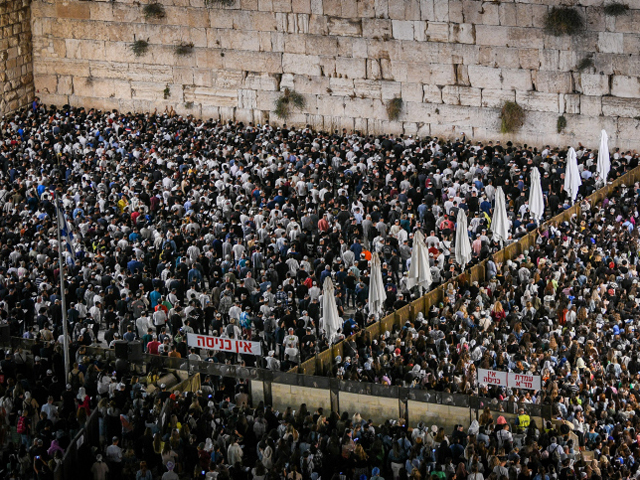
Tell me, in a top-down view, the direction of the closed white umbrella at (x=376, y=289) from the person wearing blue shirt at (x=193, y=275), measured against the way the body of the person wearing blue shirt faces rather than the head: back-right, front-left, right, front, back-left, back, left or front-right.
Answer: back-right

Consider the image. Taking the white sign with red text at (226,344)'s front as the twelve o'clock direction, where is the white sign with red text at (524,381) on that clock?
the white sign with red text at (524,381) is roughly at 10 o'clock from the white sign with red text at (226,344).

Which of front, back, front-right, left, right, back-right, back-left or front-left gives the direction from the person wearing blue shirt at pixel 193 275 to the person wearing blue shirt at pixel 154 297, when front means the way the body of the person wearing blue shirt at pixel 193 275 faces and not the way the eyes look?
back-left

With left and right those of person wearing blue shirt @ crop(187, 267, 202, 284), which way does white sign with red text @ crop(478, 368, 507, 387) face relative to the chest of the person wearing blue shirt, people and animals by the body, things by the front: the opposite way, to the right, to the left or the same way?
the opposite way

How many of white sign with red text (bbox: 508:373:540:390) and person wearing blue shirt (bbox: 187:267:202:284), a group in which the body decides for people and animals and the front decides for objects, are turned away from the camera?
1

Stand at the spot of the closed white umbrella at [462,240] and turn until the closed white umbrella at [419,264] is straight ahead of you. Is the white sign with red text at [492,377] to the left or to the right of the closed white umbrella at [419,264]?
left

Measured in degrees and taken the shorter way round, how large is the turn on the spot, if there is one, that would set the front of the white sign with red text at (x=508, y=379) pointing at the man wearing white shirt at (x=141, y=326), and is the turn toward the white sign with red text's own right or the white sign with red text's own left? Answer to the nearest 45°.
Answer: approximately 90° to the white sign with red text's own right

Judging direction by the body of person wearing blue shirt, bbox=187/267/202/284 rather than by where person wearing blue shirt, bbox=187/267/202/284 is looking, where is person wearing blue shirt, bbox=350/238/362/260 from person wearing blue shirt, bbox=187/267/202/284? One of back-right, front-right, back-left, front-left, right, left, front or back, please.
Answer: right

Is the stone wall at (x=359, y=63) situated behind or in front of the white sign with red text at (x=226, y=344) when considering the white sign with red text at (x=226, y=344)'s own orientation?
behind

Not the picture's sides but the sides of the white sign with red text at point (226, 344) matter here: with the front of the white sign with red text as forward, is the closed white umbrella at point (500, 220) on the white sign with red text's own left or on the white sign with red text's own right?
on the white sign with red text's own left

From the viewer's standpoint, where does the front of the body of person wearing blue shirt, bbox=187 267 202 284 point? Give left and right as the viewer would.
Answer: facing away from the viewer

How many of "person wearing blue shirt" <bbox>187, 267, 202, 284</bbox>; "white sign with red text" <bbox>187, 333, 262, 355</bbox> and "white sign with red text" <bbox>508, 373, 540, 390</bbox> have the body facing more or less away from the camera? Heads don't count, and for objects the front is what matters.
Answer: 1

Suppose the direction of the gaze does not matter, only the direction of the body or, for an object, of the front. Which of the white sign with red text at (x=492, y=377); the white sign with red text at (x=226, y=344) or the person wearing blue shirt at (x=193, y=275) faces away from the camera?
the person wearing blue shirt

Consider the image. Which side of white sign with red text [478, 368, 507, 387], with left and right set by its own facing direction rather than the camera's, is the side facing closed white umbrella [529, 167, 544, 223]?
back

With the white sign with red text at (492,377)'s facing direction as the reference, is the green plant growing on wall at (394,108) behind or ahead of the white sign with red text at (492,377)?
behind

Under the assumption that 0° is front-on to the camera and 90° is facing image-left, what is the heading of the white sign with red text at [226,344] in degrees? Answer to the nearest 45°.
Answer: approximately 0°
